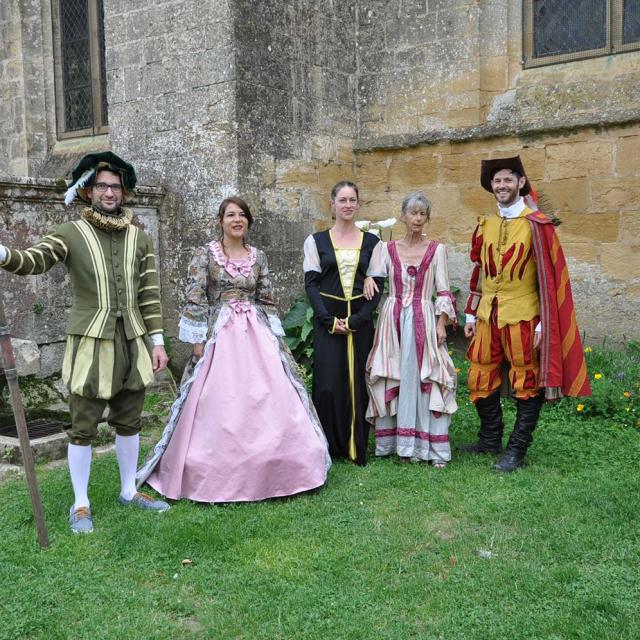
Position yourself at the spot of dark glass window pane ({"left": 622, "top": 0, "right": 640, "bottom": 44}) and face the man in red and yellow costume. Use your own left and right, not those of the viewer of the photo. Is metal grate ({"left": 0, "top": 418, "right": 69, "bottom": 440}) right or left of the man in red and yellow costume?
right

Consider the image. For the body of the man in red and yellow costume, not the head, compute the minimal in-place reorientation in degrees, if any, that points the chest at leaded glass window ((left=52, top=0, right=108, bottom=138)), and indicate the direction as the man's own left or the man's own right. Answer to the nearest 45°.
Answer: approximately 90° to the man's own right

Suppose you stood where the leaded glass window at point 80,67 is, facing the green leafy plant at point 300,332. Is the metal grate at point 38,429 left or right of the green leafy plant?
right

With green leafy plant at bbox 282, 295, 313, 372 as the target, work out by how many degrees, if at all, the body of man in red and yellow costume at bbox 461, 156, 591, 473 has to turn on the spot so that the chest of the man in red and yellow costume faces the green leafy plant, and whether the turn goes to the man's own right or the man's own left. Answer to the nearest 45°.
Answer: approximately 90° to the man's own right

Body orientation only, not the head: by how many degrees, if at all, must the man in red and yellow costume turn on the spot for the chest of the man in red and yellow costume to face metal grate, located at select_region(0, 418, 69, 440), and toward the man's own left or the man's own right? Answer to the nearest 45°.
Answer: approximately 45° to the man's own right

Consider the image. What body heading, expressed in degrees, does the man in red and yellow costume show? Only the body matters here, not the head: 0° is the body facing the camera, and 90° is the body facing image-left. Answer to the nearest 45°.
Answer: approximately 45°

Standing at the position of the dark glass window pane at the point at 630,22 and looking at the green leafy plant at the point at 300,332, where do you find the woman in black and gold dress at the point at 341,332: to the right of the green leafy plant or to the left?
left

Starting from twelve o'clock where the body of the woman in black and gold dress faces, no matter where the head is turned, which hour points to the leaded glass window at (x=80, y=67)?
The leaded glass window is roughly at 5 o'clock from the woman in black and gold dress.

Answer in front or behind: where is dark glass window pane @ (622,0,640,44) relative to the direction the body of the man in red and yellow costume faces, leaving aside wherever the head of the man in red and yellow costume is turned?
behind

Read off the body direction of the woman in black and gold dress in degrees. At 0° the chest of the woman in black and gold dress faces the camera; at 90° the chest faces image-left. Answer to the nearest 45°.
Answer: approximately 0°

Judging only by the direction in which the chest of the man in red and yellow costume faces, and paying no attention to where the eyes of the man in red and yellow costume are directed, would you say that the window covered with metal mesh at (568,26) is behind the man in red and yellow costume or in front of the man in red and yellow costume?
behind

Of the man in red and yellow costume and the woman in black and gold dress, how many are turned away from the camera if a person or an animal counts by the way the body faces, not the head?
0
